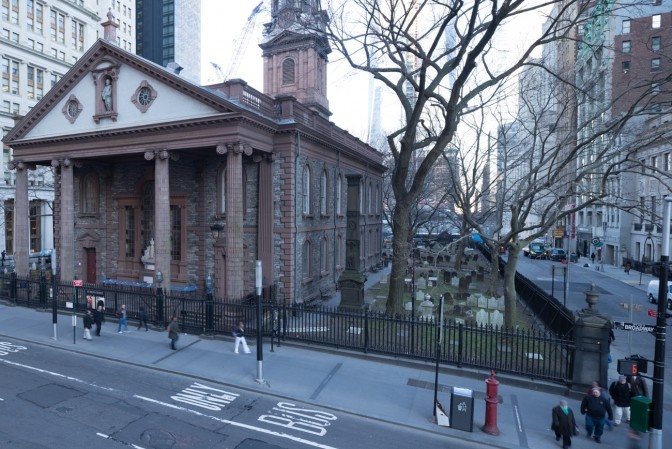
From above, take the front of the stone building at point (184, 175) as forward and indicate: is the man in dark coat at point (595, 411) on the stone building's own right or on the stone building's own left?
on the stone building's own left

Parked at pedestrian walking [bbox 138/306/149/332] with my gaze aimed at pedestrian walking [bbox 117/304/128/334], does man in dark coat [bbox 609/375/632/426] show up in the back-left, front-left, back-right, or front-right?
back-left

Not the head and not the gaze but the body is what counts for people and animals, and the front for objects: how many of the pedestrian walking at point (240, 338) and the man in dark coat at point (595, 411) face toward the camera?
1

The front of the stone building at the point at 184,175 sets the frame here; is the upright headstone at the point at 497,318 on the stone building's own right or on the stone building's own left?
on the stone building's own left

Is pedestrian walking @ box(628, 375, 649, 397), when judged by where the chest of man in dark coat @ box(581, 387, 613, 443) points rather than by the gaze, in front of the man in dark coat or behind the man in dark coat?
behind

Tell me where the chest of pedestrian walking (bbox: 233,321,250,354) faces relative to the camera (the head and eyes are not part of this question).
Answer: to the viewer's right

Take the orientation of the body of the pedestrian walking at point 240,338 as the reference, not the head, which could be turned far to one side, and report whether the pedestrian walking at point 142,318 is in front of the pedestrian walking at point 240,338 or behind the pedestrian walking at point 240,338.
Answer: behind

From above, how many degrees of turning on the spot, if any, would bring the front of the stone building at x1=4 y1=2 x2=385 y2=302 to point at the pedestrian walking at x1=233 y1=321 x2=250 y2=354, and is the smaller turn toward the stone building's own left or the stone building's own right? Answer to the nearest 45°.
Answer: approximately 45° to the stone building's own left

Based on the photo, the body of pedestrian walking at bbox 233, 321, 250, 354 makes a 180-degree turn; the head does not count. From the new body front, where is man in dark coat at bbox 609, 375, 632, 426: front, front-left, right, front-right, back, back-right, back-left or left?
back-left

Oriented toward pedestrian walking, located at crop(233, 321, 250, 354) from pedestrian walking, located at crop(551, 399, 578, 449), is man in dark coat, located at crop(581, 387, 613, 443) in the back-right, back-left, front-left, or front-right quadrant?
back-right

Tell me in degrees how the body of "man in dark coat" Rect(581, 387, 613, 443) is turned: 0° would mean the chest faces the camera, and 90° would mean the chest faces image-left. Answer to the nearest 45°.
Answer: approximately 0°
